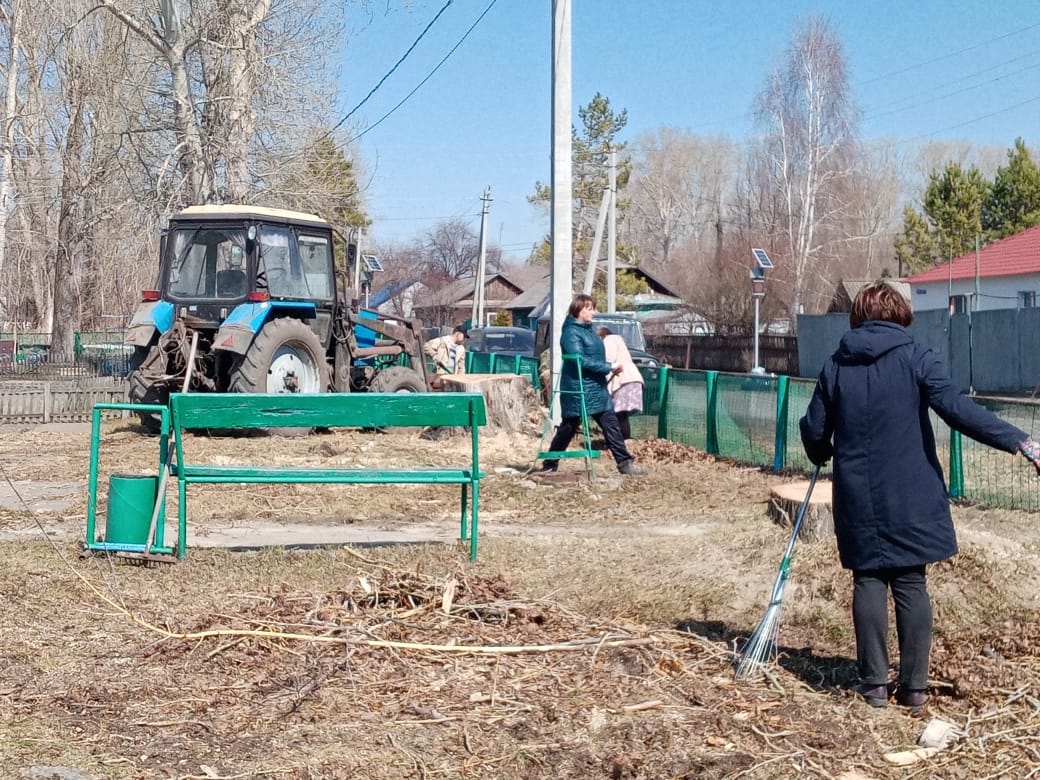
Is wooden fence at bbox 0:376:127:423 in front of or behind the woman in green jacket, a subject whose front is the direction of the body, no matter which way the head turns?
behind

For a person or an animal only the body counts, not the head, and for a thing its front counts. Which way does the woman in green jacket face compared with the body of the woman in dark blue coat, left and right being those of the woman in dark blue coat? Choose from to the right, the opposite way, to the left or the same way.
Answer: to the right

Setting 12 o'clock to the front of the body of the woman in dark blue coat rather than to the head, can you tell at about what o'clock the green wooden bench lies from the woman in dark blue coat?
The green wooden bench is roughly at 10 o'clock from the woman in dark blue coat.

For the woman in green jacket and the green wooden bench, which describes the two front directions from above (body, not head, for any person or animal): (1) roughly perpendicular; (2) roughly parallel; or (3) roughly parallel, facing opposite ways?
roughly perpendicular

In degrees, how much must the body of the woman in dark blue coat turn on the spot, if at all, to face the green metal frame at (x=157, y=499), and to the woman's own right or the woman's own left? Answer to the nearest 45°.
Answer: approximately 90° to the woman's own left

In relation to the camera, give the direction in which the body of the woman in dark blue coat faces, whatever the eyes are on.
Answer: away from the camera

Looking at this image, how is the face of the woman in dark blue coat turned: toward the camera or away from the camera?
away from the camera

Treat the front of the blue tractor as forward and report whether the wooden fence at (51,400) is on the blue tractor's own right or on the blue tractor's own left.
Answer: on the blue tractor's own left

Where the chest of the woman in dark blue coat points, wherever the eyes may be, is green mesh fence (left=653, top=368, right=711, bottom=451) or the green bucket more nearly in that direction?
the green mesh fence

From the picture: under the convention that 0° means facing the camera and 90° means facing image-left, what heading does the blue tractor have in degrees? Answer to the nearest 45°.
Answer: approximately 225°

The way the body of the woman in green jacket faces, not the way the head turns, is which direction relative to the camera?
to the viewer's right
